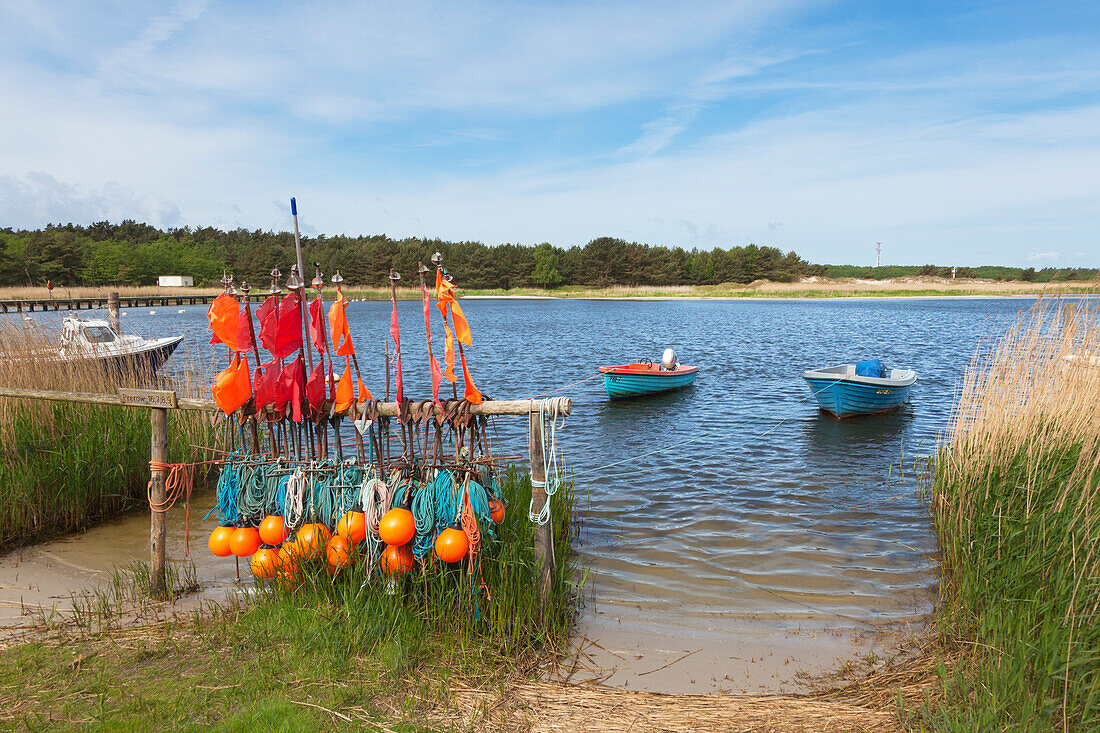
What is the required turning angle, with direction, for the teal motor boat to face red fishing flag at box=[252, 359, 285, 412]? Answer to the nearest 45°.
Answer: approximately 45° to its left

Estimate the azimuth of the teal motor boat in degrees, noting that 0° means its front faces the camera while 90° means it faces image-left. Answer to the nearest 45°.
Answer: approximately 45°

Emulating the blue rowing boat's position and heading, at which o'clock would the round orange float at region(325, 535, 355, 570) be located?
The round orange float is roughly at 11 o'clock from the blue rowing boat.

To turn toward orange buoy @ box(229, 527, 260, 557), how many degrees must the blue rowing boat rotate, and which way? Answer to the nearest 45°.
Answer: approximately 45° to its left

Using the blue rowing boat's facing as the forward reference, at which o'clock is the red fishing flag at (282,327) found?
The red fishing flag is roughly at 11 o'clock from the blue rowing boat.

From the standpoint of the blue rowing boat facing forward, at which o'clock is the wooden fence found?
The wooden fence is roughly at 11 o'clock from the blue rowing boat.

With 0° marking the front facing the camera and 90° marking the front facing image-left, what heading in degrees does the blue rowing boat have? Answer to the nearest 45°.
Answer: approximately 45°

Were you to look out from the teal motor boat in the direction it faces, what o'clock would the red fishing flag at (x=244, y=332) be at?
The red fishing flag is roughly at 11 o'clock from the teal motor boat.
